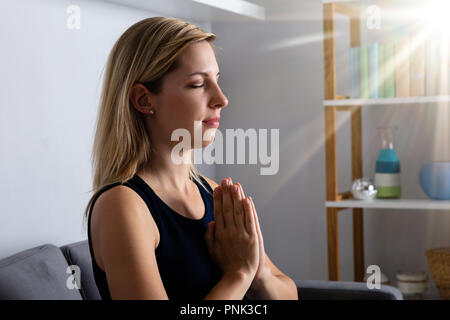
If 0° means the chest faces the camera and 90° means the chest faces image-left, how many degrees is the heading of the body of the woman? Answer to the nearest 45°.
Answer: approximately 315°

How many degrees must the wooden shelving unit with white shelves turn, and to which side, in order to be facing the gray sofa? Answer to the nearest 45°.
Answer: approximately 45° to its right

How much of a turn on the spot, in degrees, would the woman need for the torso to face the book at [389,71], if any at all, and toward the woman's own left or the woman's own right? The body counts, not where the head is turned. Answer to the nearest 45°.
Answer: approximately 90° to the woman's own left

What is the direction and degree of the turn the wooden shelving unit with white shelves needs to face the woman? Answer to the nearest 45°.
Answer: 0° — it already faces them

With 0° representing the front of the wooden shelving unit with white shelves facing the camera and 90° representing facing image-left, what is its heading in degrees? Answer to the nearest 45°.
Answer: approximately 0°

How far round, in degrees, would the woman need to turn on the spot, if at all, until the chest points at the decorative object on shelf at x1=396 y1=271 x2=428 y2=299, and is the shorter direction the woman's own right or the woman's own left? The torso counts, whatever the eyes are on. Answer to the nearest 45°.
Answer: approximately 90° to the woman's own left
